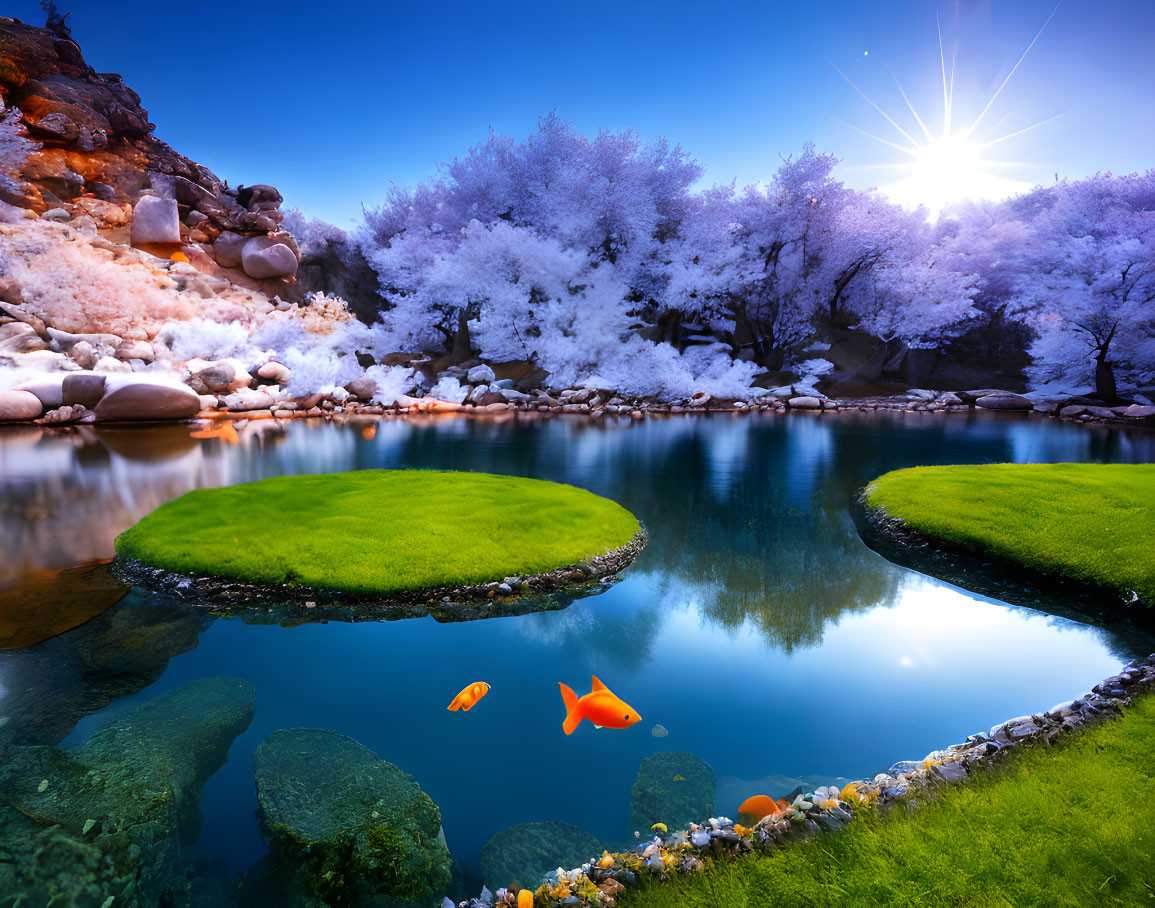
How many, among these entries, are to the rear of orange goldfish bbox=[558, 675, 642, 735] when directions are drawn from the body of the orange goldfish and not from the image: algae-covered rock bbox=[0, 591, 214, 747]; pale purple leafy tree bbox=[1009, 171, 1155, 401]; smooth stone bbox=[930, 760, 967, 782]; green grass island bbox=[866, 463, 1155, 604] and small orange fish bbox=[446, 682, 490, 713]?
2

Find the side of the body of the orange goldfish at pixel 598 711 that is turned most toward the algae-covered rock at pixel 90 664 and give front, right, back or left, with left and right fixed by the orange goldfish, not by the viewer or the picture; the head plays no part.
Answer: back

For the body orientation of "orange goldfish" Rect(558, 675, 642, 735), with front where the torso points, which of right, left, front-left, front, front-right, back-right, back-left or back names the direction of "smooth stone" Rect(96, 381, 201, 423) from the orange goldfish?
back-left

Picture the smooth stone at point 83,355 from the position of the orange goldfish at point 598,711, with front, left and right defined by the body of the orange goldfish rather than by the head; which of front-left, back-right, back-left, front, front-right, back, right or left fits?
back-left

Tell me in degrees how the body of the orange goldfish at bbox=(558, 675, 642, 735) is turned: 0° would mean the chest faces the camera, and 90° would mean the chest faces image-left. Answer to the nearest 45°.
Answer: approximately 270°

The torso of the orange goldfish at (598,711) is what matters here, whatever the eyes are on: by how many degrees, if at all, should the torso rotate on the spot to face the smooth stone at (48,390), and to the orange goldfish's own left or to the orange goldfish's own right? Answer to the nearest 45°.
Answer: approximately 135° to the orange goldfish's own left

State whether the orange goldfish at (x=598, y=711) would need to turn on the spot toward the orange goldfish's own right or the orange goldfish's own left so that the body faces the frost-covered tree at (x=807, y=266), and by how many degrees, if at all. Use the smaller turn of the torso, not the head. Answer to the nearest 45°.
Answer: approximately 90° to the orange goldfish's own left

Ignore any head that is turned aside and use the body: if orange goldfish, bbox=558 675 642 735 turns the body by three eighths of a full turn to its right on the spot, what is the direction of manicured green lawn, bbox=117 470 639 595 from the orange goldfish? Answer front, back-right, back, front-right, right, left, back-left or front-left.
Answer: right

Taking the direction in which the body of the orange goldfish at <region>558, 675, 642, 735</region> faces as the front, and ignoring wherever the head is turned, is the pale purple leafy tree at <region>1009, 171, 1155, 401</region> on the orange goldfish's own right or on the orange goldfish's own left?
on the orange goldfish's own left

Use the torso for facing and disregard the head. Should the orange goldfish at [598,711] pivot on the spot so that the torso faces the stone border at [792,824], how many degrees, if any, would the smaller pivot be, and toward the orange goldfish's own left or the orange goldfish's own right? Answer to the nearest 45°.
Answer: approximately 45° to the orange goldfish's own right

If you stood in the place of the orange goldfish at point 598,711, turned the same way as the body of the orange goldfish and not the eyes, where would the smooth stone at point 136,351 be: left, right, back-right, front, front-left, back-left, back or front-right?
back-left

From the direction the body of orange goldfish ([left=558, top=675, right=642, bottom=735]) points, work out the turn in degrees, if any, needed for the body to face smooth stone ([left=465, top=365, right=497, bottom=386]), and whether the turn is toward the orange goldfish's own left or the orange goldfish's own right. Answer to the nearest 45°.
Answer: approximately 90° to the orange goldfish's own left

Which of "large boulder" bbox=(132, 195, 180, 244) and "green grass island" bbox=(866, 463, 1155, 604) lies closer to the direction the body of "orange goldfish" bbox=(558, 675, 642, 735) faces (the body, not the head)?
the green grass island

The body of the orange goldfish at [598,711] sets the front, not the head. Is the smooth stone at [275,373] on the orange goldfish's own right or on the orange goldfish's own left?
on the orange goldfish's own left

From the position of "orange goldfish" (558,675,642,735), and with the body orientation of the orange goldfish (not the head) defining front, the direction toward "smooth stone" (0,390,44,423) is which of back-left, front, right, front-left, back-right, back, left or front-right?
back-left

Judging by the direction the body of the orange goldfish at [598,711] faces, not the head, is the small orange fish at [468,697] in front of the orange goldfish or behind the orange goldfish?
behind

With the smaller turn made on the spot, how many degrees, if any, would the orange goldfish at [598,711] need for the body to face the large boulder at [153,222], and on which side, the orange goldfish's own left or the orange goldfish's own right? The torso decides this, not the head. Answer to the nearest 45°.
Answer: approximately 135° to the orange goldfish's own left
